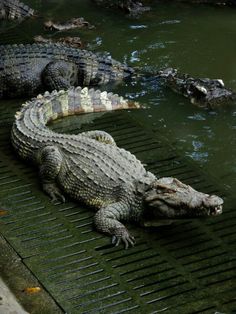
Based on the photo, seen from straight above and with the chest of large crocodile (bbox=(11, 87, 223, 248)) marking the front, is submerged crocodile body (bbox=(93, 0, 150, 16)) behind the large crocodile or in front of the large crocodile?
behind

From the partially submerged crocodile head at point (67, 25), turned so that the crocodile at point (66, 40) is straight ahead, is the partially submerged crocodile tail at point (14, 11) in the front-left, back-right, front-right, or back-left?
back-right

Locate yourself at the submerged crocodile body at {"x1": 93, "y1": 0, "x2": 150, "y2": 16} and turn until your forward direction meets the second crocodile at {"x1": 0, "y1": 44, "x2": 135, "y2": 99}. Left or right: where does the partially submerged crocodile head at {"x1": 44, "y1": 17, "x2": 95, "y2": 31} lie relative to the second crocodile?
right

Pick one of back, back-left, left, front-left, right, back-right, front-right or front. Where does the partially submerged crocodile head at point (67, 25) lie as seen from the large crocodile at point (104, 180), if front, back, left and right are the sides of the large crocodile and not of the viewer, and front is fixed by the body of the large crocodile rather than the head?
back-left

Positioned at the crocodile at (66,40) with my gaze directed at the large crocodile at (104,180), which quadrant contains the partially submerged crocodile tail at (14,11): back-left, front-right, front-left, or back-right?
back-right
